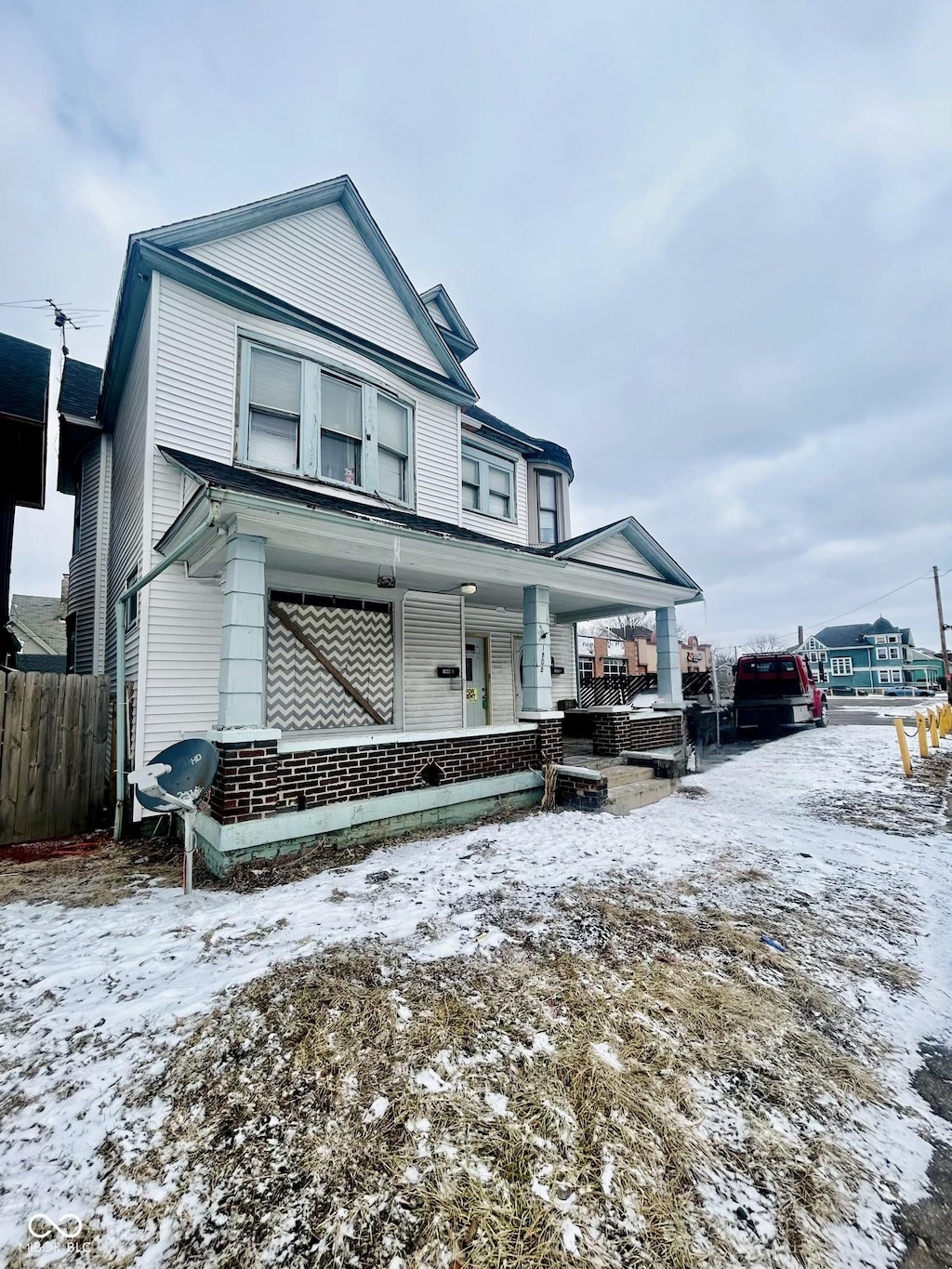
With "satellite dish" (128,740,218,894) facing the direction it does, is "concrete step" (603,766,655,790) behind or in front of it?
behind

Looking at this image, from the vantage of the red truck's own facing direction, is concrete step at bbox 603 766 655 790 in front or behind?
behind

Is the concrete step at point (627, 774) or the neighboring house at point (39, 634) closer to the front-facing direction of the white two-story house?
the concrete step

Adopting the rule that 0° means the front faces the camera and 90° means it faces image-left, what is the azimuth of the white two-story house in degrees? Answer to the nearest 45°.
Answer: approximately 315°

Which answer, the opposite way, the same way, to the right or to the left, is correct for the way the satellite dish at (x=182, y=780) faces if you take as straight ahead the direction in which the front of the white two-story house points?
to the right

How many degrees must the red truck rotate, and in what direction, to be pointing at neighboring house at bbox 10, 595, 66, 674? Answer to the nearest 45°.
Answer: approximately 135° to its left

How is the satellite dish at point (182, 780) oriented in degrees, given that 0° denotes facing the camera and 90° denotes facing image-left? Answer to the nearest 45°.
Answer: approximately 45°

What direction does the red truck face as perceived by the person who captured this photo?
facing away from the viewer and to the right of the viewer

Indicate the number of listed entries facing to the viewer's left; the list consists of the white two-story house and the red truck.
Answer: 0

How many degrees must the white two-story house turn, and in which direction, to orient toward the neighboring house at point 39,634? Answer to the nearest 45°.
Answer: approximately 180°

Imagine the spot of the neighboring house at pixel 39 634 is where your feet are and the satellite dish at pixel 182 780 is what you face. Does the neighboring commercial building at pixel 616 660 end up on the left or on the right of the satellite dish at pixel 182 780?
left

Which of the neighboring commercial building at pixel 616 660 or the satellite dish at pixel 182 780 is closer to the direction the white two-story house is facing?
the satellite dish

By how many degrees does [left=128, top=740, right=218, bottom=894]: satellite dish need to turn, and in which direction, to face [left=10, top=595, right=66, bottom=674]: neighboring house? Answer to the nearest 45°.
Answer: approximately 135° to its right

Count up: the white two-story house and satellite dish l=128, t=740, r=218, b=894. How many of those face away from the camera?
0
